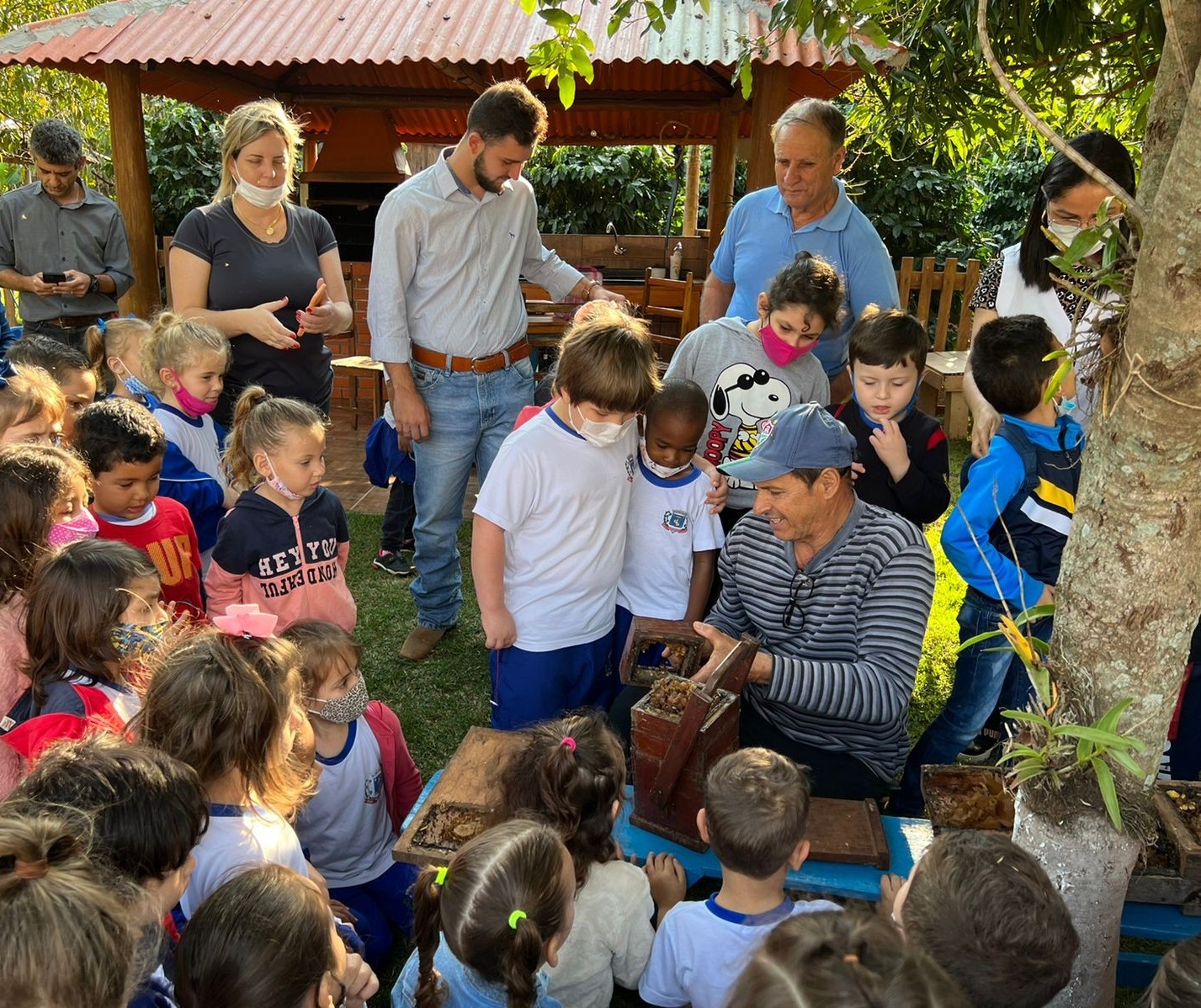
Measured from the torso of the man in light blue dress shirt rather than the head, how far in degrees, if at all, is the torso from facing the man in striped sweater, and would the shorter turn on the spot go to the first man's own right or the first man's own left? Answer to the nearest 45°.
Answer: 0° — they already face them

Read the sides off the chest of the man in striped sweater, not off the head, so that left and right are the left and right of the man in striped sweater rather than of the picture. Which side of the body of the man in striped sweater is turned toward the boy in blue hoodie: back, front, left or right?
back

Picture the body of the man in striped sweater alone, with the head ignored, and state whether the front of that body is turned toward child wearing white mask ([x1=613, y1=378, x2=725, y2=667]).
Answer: no

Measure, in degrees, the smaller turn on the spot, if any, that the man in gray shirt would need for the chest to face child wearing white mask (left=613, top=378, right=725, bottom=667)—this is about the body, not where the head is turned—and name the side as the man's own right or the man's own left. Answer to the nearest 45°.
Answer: approximately 45° to the man's own left

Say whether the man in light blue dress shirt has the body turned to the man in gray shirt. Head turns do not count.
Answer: no

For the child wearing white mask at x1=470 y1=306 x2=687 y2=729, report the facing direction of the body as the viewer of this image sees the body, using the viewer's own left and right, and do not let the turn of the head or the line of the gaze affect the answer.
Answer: facing the viewer and to the right of the viewer

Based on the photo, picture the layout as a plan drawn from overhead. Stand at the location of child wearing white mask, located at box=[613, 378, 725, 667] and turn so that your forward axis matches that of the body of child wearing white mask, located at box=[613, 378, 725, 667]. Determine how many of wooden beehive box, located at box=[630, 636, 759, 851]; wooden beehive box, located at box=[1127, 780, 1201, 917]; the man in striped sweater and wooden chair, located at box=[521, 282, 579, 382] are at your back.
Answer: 1

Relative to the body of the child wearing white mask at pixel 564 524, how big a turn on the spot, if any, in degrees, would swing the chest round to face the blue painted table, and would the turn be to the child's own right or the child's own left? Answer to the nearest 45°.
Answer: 0° — they already face it

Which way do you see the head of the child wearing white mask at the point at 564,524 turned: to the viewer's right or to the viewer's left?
to the viewer's right

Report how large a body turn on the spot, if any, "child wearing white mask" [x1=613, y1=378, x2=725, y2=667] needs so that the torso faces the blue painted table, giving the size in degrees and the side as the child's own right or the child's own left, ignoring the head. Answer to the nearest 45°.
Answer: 0° — they already face it

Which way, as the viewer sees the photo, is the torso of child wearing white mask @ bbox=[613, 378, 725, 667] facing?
toward the camera

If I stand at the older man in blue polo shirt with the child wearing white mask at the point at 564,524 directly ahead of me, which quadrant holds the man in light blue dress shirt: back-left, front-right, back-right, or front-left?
front-right

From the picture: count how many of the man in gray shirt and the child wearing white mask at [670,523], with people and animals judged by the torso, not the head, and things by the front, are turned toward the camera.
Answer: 2

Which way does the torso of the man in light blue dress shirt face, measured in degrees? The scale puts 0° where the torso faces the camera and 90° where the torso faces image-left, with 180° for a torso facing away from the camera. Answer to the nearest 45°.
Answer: approximately 315°

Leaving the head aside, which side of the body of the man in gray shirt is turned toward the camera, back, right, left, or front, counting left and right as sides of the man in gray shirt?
front

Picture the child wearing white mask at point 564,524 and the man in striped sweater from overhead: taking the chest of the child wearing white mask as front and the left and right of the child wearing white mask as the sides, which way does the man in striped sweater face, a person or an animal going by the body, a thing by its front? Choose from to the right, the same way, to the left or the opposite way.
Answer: to the right

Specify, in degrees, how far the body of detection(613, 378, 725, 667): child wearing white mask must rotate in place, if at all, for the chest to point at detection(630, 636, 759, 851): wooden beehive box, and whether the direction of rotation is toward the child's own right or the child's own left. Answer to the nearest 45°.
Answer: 0° — they already face it

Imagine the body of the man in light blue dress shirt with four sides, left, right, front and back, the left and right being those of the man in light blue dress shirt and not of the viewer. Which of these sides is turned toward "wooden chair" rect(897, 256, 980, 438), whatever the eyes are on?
left
